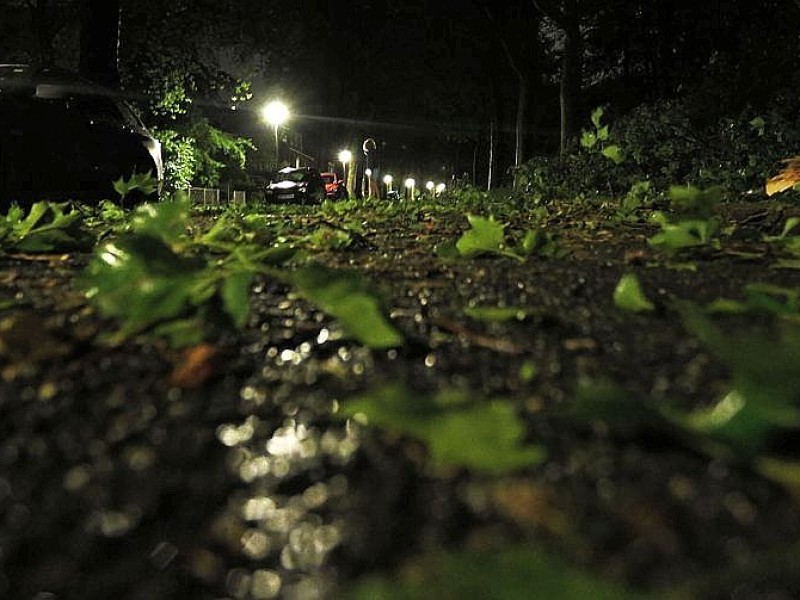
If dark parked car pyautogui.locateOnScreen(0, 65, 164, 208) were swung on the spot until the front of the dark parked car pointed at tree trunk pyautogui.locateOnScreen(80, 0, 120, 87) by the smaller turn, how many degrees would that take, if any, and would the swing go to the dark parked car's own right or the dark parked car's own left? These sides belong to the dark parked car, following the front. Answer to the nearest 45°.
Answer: approximately 90° to the dark parked car's own left

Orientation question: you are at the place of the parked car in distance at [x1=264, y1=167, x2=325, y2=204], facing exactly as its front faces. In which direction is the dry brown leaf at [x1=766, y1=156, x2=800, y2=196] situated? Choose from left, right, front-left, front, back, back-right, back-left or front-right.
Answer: front-left

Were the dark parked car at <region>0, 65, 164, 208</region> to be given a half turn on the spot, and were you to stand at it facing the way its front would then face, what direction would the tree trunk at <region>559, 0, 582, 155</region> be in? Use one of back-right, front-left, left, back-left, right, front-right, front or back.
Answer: back-right

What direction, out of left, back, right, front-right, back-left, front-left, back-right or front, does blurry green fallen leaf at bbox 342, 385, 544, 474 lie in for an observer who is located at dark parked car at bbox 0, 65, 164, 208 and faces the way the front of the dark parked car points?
right

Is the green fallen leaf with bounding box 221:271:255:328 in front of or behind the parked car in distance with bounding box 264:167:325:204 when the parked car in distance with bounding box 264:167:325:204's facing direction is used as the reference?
in front

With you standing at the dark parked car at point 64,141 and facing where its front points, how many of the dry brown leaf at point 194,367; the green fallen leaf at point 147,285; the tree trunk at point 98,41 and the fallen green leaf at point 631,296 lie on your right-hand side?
3

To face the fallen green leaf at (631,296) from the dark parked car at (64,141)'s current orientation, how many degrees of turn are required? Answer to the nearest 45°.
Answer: approximately 90° to its right

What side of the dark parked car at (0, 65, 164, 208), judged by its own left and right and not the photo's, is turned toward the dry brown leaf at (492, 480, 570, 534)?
right

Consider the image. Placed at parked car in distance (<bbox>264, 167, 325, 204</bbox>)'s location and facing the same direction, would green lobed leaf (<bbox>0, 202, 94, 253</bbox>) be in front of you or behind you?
in front

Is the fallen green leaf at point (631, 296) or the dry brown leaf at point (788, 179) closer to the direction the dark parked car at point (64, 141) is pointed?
the dry brown leaf

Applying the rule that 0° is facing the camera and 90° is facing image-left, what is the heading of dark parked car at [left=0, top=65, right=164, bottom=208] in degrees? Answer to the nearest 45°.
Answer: approximately 270°

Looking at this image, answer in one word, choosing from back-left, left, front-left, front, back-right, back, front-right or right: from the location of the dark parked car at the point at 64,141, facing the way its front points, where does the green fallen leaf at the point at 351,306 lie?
right
